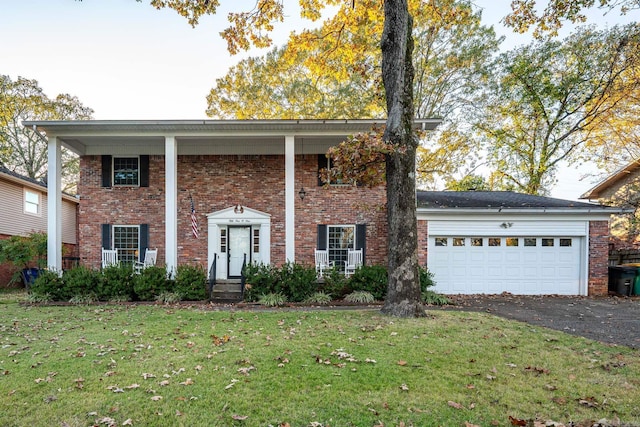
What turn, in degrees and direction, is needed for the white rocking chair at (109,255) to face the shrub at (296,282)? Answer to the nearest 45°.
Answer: approximately 45° to its left

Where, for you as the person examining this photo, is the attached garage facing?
facing the viewer

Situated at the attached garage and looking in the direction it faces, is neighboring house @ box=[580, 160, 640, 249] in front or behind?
behind

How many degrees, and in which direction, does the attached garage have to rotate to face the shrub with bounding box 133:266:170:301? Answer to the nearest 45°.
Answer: approximately 45° to its right

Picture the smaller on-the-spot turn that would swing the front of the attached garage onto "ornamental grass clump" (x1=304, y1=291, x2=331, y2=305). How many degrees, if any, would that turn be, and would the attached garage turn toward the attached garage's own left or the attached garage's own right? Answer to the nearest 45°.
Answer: approximately 45° to the attached garage's own right

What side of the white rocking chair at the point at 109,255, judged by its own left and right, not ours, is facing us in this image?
front

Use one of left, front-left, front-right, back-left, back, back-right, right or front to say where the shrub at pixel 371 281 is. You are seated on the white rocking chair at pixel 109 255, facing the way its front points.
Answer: front-left

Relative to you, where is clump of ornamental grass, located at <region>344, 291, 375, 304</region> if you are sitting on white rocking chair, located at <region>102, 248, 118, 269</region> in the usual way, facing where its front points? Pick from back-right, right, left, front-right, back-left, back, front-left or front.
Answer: front-left

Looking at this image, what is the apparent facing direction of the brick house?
toward the camera

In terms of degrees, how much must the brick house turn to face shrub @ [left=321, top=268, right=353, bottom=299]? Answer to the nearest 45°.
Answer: approximately 45° to its left

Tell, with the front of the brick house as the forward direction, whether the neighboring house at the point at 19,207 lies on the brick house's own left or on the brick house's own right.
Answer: on the brick house's own right

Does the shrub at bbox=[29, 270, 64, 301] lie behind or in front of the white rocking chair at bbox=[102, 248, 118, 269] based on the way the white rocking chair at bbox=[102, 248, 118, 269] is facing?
in front

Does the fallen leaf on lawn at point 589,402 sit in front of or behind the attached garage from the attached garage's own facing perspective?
in front

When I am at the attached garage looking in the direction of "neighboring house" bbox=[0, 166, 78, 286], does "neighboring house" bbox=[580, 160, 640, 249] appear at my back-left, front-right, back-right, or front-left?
back-right

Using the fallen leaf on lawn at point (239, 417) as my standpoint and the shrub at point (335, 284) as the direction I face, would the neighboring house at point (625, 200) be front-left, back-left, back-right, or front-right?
front-right

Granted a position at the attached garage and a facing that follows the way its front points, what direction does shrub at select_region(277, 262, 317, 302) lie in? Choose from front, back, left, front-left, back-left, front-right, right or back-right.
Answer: front-right

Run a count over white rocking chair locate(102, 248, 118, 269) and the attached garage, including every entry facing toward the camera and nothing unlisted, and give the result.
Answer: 2

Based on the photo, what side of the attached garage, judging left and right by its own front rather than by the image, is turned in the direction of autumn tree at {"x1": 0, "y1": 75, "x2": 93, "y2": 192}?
right
